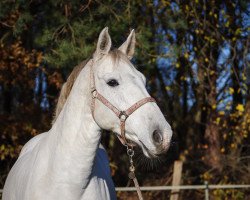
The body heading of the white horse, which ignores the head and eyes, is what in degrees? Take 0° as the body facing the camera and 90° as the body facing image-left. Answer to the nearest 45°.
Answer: approximately 315°
